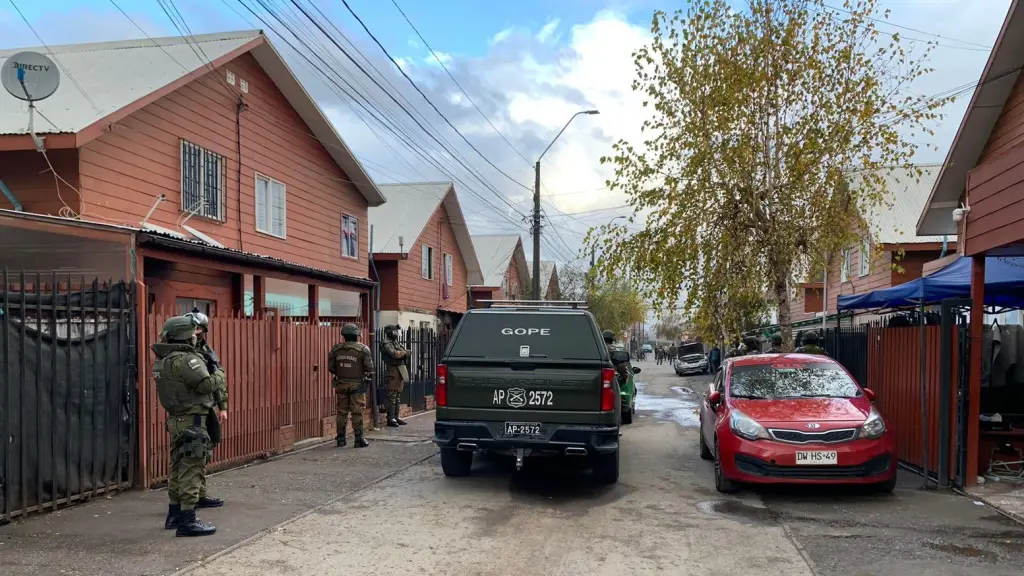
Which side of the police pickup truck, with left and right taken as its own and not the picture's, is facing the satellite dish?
left

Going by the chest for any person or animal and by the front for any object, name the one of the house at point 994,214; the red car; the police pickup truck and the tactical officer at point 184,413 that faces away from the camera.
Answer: the police pickup truck

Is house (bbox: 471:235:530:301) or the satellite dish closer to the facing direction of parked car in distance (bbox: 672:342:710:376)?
the satellite dish

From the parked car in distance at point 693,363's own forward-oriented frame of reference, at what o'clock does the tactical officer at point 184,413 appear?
The tactical officer is roughly at 12 o'clock from the parked car in distance.

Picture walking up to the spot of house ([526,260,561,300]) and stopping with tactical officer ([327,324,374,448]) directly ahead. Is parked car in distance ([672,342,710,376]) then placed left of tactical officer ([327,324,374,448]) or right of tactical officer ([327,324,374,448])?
left

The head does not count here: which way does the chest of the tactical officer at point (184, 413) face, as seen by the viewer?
to the viewer's right

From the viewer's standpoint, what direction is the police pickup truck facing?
away from the camera

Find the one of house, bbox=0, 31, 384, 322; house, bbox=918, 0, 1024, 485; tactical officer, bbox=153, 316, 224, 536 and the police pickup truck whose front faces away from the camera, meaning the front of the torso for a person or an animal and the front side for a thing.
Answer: the police pickup truck

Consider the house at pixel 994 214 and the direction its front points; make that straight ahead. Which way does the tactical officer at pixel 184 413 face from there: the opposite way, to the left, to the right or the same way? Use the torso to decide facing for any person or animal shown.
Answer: the opposite way

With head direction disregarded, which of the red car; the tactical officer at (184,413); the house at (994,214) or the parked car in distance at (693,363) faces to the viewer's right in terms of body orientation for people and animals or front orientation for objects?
the tactical officer

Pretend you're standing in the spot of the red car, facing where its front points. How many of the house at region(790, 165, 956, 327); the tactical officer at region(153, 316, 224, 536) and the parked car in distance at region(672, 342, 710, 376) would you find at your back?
2
